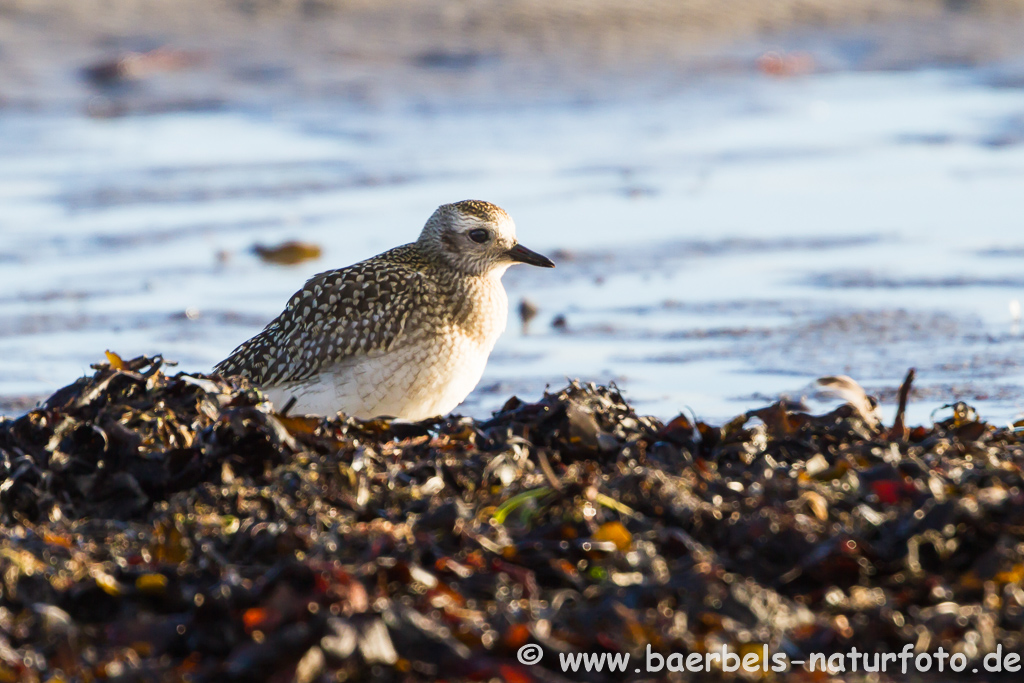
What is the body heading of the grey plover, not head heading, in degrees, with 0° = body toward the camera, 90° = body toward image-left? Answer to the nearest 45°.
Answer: approximately 270°
